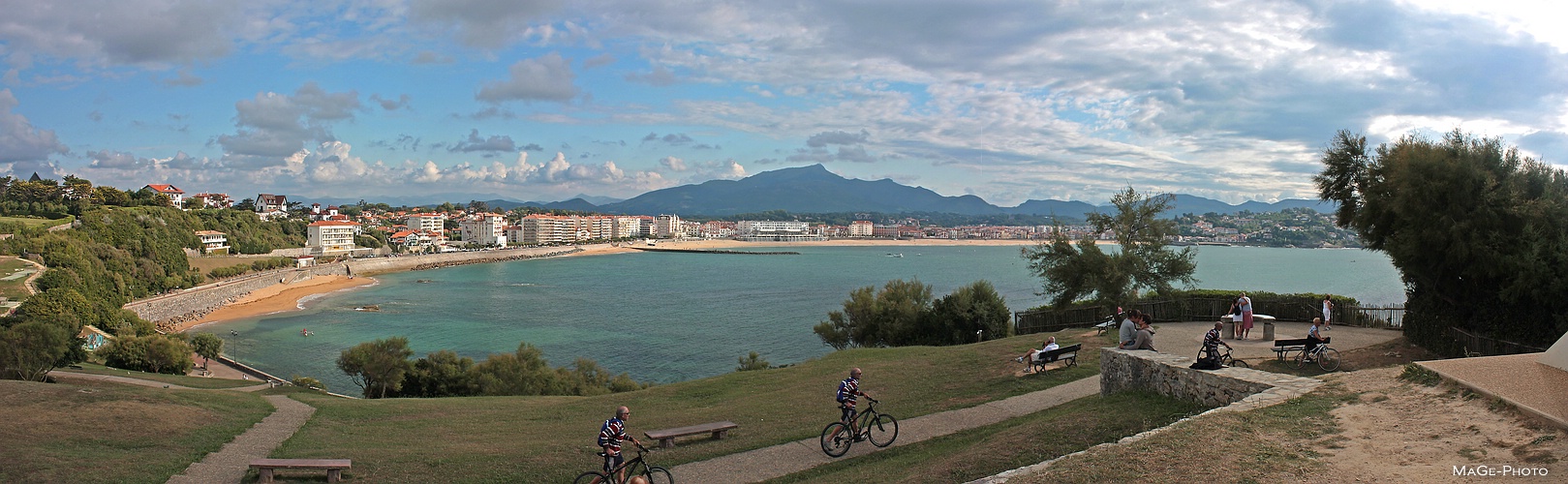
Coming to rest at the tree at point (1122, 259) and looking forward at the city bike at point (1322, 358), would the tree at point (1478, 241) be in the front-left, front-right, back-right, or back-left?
front-left

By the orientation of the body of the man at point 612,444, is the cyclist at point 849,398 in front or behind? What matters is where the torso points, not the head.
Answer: in front

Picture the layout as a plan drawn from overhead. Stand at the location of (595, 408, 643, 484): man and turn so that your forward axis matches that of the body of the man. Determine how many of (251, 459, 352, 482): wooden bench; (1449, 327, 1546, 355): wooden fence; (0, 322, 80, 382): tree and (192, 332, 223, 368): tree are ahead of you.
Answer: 1

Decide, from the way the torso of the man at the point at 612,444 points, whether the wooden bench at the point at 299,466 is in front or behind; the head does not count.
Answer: behind

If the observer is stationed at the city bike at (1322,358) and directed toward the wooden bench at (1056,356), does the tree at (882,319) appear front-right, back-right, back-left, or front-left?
front-right

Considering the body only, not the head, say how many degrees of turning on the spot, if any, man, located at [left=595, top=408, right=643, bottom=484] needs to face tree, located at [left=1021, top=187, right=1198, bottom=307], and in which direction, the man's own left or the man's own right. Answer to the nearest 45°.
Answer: approximately 45° to the man's own left

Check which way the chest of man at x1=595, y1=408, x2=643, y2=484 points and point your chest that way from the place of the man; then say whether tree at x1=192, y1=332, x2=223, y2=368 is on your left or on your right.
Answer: on your left

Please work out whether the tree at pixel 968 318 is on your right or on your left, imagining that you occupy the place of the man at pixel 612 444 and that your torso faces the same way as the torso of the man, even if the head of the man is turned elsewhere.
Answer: on your left

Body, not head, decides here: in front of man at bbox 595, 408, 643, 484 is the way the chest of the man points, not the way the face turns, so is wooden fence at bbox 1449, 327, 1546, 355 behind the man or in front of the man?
in front

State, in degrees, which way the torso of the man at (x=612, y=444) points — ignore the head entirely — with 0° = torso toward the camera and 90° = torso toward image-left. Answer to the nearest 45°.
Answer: approximately 270°

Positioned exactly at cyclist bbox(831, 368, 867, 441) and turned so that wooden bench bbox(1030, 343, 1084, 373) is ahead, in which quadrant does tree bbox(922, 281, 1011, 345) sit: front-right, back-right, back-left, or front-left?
front-left

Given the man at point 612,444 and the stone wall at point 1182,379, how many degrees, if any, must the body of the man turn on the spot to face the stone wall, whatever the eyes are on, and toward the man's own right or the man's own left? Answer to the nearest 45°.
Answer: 0° — they already face it

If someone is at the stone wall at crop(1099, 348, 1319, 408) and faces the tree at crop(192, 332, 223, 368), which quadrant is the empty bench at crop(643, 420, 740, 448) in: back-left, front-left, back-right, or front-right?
front-left
